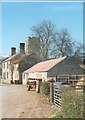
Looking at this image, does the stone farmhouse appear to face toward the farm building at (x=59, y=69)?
no
